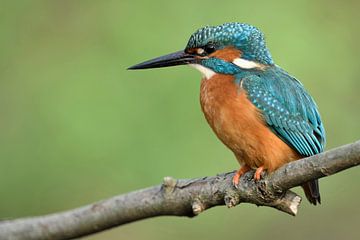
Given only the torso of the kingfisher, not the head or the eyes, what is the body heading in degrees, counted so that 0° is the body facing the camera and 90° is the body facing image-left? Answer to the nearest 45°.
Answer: approximately 90°
